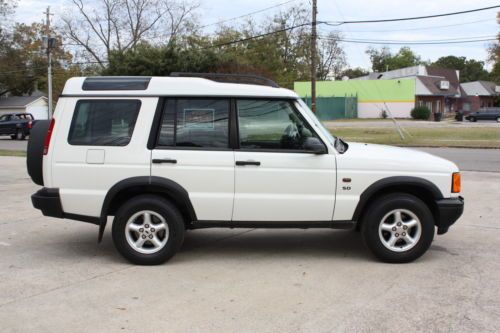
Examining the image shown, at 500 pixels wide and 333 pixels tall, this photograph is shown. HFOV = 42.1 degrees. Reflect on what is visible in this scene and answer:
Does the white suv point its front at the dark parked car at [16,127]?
no

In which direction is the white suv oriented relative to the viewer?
to the viewer's right
